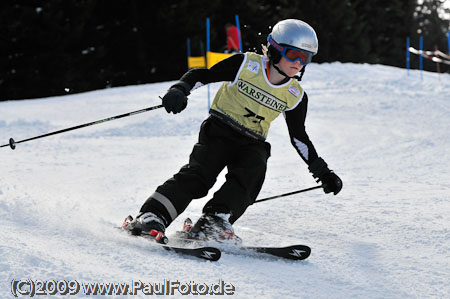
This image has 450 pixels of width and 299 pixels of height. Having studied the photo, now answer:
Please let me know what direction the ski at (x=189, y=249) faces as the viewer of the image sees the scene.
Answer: facing the viewer and to the right of the viewer

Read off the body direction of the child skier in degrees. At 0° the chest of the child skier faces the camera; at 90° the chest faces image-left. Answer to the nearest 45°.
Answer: approximately 315°

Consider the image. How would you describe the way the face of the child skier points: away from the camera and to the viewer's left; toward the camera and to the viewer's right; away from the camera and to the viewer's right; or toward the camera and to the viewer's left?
toward the camera and to the viewer's right
